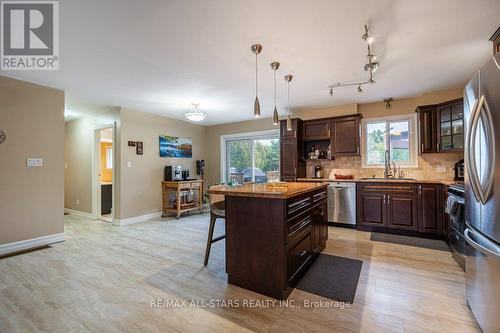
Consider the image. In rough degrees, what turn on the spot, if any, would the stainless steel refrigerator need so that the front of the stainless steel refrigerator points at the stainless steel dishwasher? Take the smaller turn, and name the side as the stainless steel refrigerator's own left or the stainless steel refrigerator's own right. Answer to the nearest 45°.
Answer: approximately 45° to the stainless steel refrigerator's own right

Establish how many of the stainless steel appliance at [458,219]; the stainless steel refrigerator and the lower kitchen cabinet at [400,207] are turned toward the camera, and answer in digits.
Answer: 1

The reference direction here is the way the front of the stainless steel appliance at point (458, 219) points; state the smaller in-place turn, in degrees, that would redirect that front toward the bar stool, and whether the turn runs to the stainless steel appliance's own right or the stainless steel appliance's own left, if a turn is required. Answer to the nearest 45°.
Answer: approximately 45° to the stainless steel appliance's own left

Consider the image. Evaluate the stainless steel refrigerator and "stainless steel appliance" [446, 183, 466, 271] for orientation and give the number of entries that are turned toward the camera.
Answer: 0

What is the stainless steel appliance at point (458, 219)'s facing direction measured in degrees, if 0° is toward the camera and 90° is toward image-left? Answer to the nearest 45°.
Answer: approximately 90°

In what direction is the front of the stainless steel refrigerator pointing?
to the viewer's left

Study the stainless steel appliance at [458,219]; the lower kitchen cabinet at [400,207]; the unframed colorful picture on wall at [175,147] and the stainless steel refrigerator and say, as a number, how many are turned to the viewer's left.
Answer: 2

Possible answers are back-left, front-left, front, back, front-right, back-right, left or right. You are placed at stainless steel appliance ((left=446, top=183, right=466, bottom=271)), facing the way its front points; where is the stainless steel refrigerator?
left

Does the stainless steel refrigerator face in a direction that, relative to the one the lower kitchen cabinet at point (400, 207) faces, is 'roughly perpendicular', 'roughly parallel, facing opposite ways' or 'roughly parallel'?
roughly perpendicular

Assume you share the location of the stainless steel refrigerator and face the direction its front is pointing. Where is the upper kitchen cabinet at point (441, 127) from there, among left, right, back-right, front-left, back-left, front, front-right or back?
right

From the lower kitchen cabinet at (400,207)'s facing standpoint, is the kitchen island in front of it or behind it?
in front

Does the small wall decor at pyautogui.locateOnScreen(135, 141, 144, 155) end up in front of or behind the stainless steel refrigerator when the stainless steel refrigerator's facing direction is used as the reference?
in front

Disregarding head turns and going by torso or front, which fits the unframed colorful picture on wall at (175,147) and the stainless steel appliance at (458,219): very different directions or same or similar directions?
very different directions

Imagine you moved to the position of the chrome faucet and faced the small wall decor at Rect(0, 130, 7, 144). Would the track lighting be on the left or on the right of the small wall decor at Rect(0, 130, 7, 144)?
left

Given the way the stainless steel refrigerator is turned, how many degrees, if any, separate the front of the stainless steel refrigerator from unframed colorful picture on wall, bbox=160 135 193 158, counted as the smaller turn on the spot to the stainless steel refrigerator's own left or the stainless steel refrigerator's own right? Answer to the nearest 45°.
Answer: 0° — it already faces it
